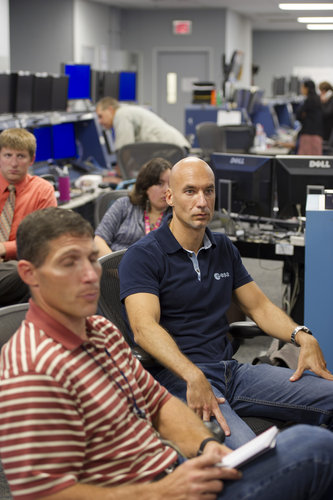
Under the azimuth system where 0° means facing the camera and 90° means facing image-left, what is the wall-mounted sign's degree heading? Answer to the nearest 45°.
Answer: approximately 0°

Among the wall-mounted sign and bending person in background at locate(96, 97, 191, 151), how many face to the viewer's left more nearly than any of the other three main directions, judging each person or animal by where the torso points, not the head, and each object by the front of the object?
1

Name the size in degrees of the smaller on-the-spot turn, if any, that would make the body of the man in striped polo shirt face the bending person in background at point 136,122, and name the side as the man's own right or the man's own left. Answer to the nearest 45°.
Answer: approximately 135° to the man's own left

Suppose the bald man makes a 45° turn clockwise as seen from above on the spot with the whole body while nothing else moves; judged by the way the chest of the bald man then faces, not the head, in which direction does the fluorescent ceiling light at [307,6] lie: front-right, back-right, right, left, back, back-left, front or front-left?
back

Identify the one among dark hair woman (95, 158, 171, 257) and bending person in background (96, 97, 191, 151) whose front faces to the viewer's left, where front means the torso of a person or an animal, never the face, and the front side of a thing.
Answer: the bending person in background

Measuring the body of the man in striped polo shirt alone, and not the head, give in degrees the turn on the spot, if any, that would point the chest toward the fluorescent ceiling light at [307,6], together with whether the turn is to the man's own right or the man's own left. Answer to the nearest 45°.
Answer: approximately 135° to the man's own left

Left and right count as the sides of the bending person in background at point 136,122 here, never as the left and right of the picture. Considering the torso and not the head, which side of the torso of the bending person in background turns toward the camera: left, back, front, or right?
left

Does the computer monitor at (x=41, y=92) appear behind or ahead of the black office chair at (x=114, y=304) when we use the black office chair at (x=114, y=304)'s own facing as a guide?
behind

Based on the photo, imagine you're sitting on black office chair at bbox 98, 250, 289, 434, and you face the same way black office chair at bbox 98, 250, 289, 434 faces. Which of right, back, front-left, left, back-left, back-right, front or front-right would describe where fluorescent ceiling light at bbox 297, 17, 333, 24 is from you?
back-left

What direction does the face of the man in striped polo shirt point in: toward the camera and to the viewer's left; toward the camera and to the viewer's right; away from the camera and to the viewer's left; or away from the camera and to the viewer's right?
toward the camera and to the viewer's right
